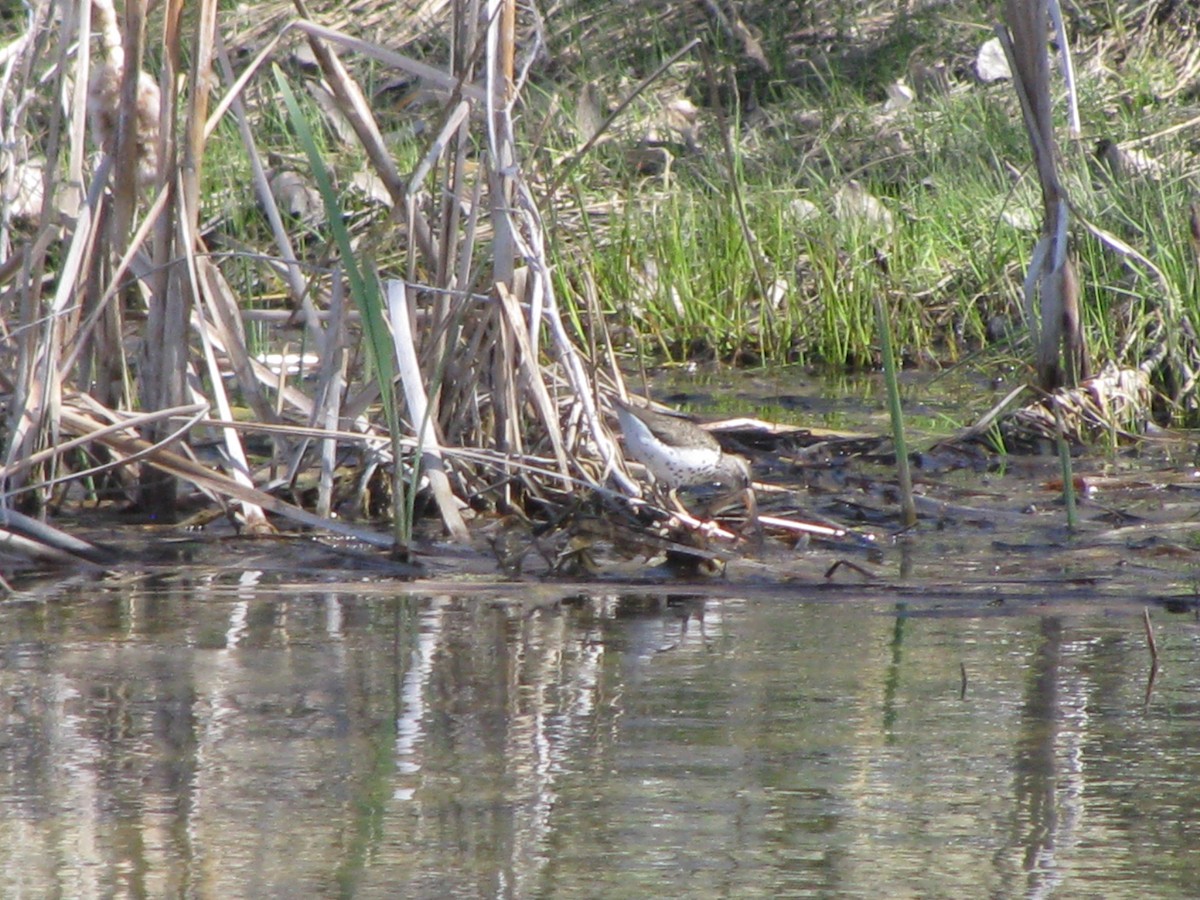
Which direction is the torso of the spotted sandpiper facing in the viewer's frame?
to the viewer's right

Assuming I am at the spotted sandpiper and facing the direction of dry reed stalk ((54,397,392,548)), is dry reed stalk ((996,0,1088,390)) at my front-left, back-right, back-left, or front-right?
back-right

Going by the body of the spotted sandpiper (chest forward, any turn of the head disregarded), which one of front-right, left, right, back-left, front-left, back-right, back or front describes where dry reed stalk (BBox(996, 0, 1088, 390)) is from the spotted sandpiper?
front-left

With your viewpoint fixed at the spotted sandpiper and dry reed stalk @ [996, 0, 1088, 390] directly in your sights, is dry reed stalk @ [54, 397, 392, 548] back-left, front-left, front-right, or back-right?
back-left

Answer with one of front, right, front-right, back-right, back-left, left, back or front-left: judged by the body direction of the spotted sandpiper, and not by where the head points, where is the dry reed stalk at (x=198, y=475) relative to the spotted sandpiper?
back
